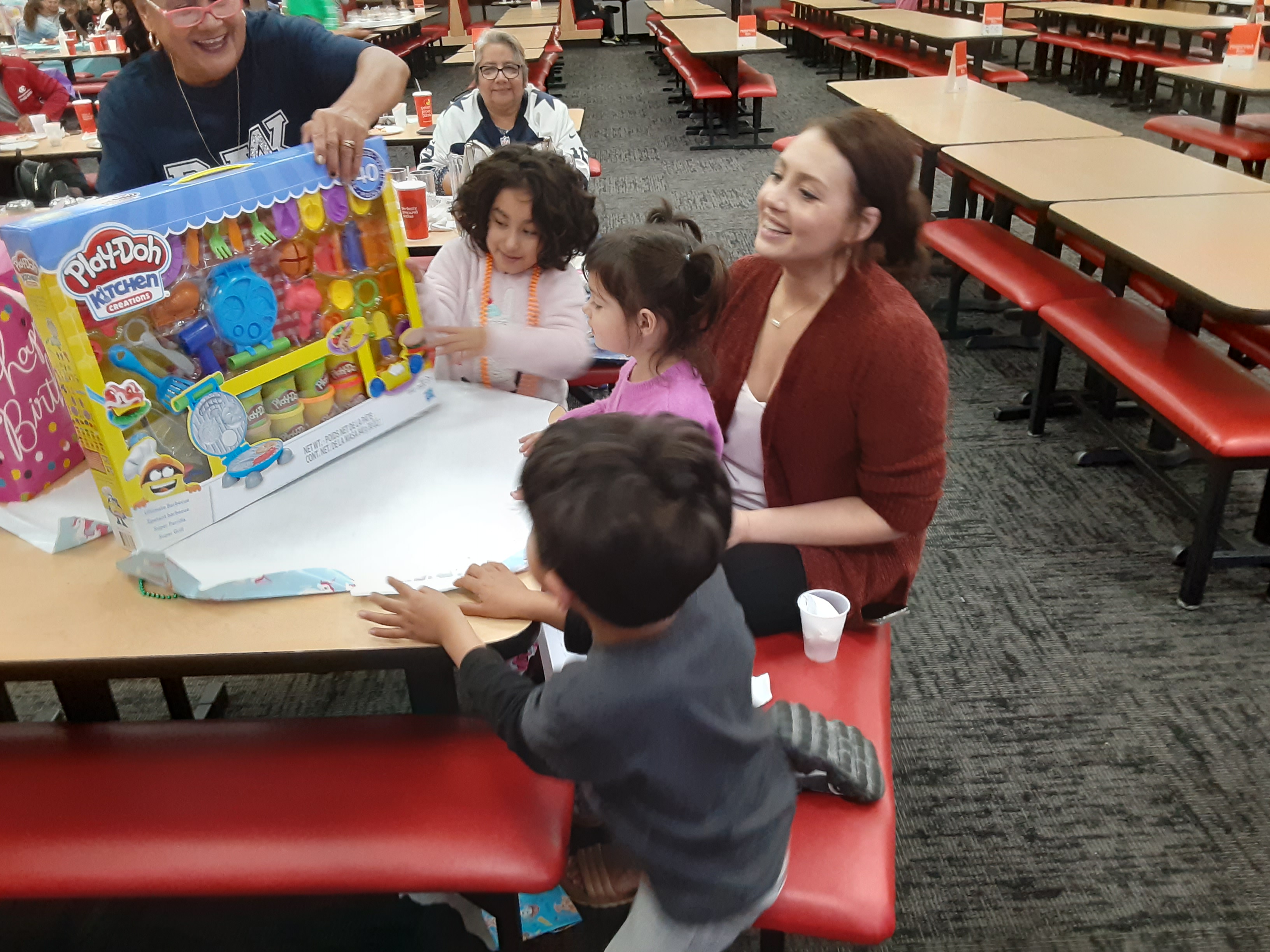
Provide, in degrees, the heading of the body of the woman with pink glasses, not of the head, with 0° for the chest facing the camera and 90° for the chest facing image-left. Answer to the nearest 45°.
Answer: approximately 0°

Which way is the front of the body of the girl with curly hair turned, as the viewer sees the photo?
toward the camera

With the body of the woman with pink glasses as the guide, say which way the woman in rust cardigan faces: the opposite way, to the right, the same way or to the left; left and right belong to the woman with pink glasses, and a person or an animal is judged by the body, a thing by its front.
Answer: to the right

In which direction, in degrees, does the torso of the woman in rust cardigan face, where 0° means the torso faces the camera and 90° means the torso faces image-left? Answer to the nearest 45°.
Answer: approximately 45°

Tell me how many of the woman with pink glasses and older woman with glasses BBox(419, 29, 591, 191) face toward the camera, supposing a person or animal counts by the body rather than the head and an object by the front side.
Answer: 2

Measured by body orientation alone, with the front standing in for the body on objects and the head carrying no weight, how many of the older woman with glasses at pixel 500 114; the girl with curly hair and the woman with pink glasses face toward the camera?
3

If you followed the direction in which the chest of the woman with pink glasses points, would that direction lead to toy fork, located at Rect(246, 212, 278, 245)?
yes

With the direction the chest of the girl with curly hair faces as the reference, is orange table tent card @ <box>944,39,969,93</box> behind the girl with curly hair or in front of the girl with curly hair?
behind

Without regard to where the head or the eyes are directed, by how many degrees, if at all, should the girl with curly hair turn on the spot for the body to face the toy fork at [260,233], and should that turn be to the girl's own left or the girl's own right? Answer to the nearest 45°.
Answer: approximately 45° to the girl's own right

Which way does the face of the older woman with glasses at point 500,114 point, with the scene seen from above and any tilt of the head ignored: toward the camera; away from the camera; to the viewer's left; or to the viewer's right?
toward the camera

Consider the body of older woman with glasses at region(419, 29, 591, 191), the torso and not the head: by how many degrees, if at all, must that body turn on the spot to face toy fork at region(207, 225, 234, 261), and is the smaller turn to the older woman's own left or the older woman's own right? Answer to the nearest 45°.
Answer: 0° — they already face it

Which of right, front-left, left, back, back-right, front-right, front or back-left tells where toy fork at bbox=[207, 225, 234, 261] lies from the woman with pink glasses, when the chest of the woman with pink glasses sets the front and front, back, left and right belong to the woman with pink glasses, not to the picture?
front

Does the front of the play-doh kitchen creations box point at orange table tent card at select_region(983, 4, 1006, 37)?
no

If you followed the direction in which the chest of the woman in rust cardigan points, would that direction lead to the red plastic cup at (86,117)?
no

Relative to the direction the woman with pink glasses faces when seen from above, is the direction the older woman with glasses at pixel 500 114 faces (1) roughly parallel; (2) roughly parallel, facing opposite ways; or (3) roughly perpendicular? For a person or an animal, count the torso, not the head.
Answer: roughly parallel

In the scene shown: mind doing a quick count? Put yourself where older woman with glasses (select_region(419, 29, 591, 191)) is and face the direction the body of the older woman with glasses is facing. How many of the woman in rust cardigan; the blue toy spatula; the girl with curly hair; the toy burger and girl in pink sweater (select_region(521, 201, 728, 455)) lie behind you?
0

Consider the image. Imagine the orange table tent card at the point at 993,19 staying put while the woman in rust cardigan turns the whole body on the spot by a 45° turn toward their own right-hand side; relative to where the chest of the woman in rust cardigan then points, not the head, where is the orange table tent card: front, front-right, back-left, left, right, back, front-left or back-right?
right

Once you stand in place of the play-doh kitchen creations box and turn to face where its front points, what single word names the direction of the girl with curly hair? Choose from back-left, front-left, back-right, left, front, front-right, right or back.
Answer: left

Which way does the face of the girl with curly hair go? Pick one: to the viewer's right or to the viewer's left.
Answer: to the viewer's left

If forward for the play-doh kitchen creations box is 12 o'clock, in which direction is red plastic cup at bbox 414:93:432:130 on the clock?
The red plastic cup is roughly at 8 o'clock from the play-doh kitchen creations box.

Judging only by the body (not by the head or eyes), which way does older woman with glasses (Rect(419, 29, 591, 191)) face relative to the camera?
toward the camera
